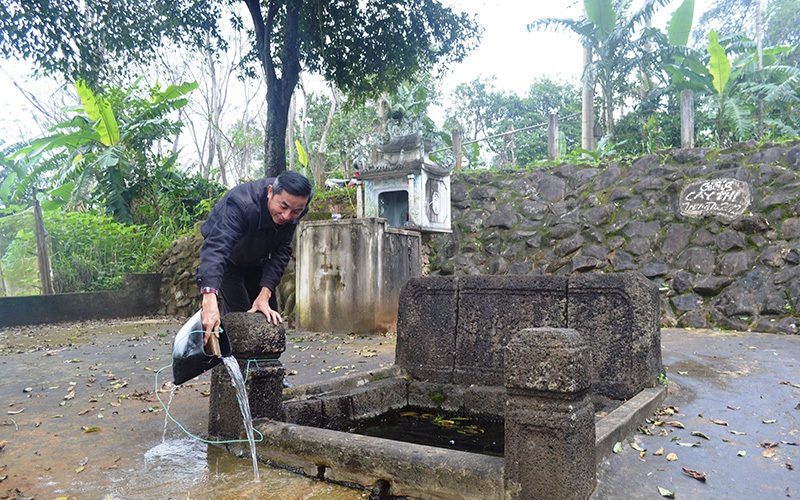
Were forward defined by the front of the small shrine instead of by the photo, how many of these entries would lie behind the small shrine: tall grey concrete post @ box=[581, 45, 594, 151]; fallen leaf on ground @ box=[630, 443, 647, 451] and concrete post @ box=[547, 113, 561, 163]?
2

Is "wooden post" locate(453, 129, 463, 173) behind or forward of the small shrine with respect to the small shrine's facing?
behind

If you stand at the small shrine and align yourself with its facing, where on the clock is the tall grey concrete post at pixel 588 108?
The tall grey concrete post is roughly at 6 o'clock from the small shrine.

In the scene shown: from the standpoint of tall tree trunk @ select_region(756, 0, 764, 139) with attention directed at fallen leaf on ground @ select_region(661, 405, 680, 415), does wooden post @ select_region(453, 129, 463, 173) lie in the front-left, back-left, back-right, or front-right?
front-right

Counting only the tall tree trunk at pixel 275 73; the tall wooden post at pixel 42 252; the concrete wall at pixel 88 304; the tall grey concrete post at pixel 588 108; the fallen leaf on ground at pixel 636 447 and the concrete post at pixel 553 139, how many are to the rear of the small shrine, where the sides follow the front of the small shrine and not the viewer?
2

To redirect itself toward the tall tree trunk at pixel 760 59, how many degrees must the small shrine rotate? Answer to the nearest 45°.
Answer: approximately 135° to its left

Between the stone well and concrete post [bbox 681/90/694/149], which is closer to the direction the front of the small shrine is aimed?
the stone well

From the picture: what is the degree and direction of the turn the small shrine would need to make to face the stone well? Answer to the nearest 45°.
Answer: approximately 45° to its left

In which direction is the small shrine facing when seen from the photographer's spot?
facing the viewer and to the left of the viewer

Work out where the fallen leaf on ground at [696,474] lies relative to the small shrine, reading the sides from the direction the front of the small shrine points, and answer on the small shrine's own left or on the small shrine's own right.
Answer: on the small shrine's own left

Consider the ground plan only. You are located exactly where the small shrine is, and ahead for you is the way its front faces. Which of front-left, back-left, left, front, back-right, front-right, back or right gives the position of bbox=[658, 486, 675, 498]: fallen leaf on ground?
front-left

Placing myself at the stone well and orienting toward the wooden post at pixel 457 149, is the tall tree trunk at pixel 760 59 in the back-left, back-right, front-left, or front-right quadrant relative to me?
front-right

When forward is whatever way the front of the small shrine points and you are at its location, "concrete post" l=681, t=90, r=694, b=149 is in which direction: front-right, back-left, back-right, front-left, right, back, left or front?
back-left

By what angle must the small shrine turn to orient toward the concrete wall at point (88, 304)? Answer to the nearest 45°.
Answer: approximately 45° to its right
